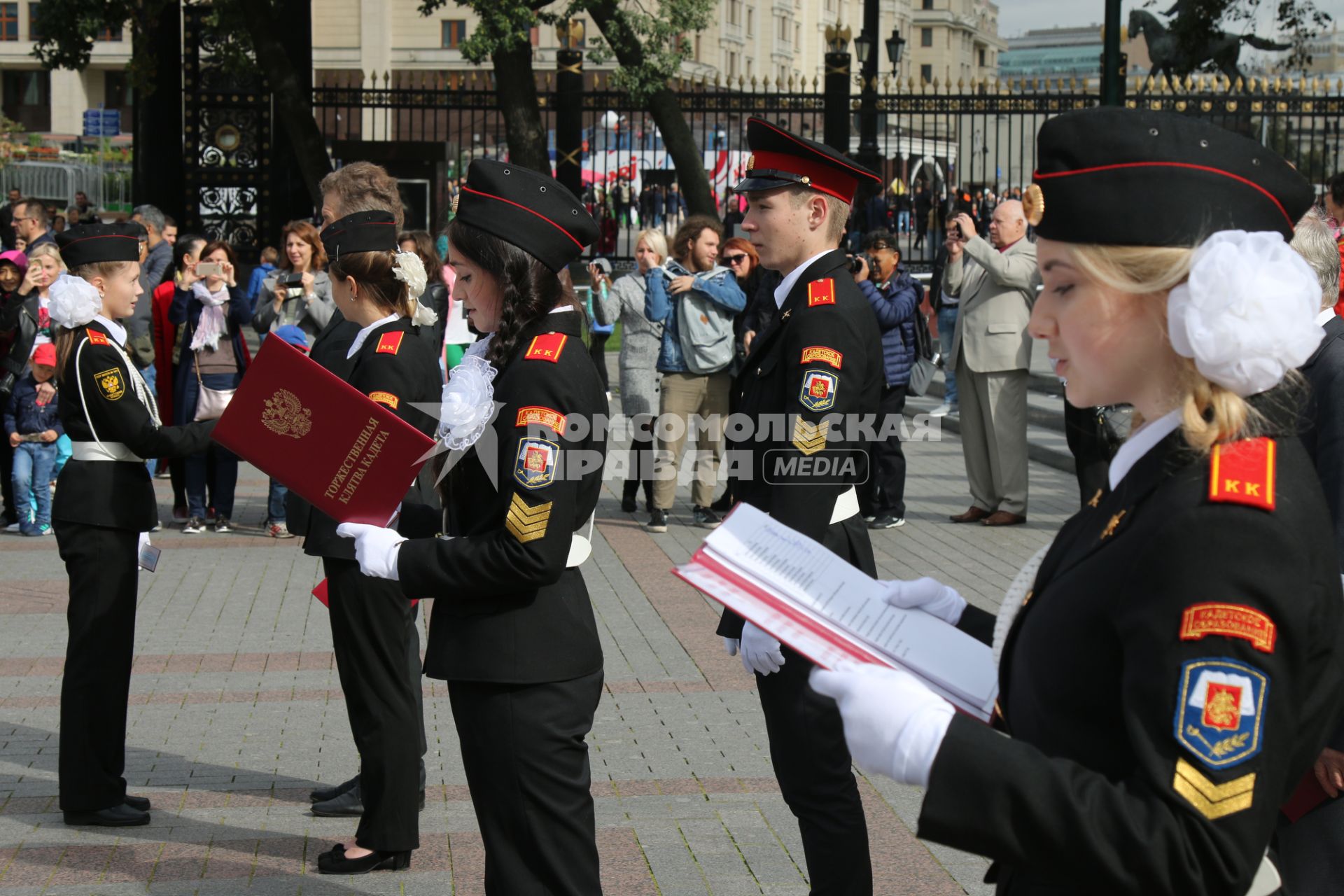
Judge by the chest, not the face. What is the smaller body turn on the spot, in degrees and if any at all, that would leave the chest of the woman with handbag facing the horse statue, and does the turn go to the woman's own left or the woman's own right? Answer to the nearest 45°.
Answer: approximately 135° to the woman's own left

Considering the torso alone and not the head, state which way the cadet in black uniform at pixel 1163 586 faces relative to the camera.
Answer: to the viewer's left

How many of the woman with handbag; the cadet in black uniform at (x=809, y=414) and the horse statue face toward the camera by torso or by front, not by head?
1

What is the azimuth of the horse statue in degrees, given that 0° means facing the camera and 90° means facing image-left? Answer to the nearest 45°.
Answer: approximately 90°

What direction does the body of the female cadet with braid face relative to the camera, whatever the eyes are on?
to the viewer's left

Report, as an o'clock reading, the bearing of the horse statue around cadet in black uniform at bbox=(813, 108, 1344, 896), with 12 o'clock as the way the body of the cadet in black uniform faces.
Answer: The horse statue is roughly at 3 o'clock from the cadet in black uniform.

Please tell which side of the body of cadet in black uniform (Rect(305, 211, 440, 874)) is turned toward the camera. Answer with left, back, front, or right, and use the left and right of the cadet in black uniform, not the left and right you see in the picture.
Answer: left

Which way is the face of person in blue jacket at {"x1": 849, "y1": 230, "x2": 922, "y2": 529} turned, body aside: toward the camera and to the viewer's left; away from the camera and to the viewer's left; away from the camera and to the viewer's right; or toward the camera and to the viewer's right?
toward the camera and to the viewer's left

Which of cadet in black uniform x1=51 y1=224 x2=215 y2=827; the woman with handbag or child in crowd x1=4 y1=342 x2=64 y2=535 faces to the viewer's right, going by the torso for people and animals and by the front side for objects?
the cadet in black uniform

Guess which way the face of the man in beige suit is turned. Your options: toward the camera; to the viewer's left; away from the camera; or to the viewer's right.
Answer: to the viewer's left

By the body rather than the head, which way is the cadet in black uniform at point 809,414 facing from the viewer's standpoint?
to the viewer's left
